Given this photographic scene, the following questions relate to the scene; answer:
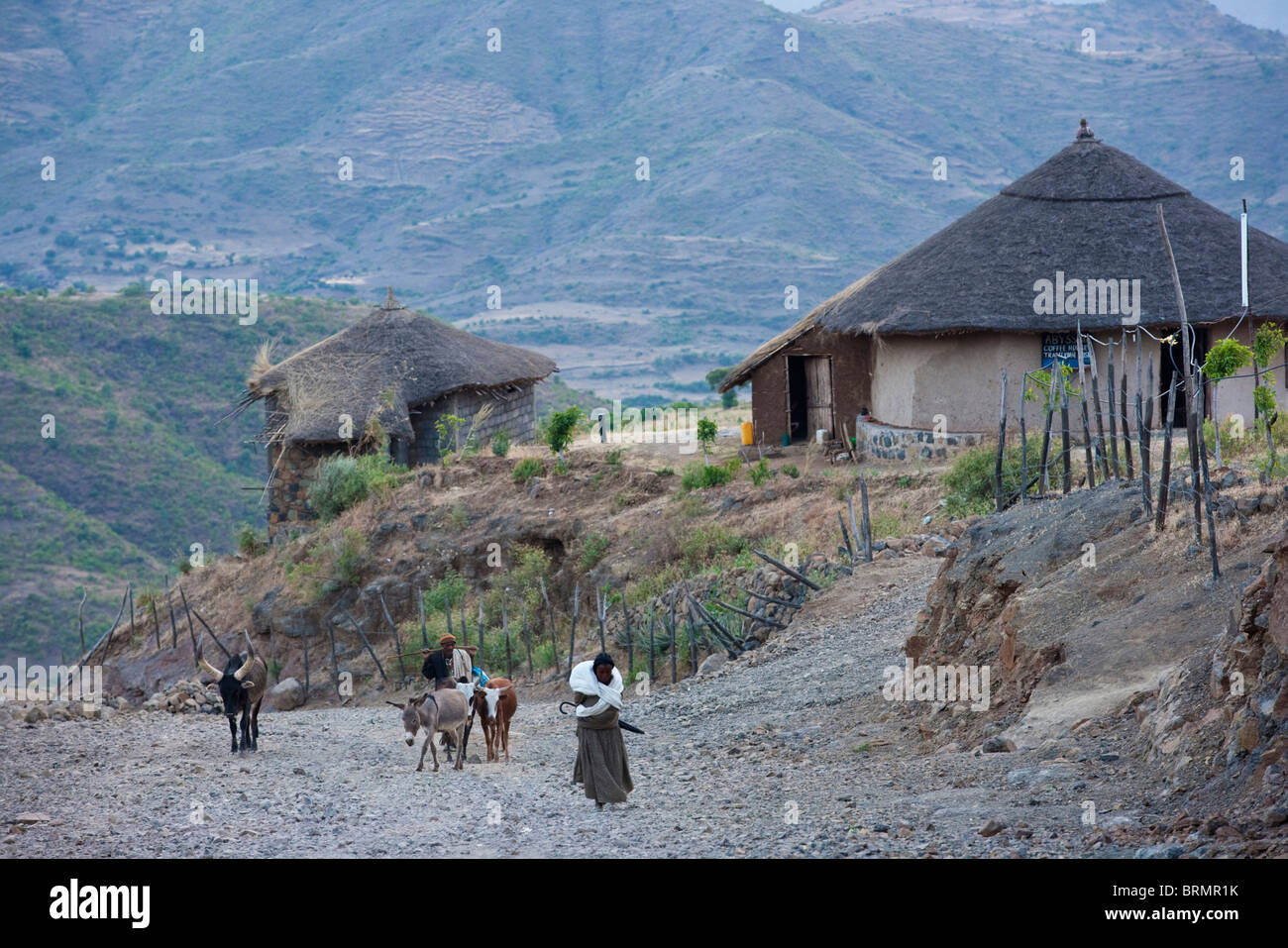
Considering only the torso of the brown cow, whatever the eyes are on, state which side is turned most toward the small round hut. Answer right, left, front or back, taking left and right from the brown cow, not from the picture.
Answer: back

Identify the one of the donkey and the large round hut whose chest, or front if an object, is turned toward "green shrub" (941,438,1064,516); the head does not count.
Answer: the large round hut

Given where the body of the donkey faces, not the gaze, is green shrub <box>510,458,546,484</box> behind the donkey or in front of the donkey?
behind

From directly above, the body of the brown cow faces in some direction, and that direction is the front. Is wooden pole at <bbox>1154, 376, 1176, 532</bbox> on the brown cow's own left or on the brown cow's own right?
on the brown cow's own left

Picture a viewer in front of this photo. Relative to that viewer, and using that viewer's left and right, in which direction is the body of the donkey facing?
facing the viewer and to the left of the viewer

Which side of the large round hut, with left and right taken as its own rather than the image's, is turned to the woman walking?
front

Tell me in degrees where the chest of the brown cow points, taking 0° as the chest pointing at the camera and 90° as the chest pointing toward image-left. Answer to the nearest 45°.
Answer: approximately 0°
